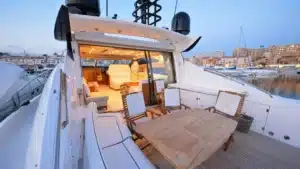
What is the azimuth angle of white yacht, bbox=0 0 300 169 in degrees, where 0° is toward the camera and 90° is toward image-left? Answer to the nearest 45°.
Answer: approximately 135°
